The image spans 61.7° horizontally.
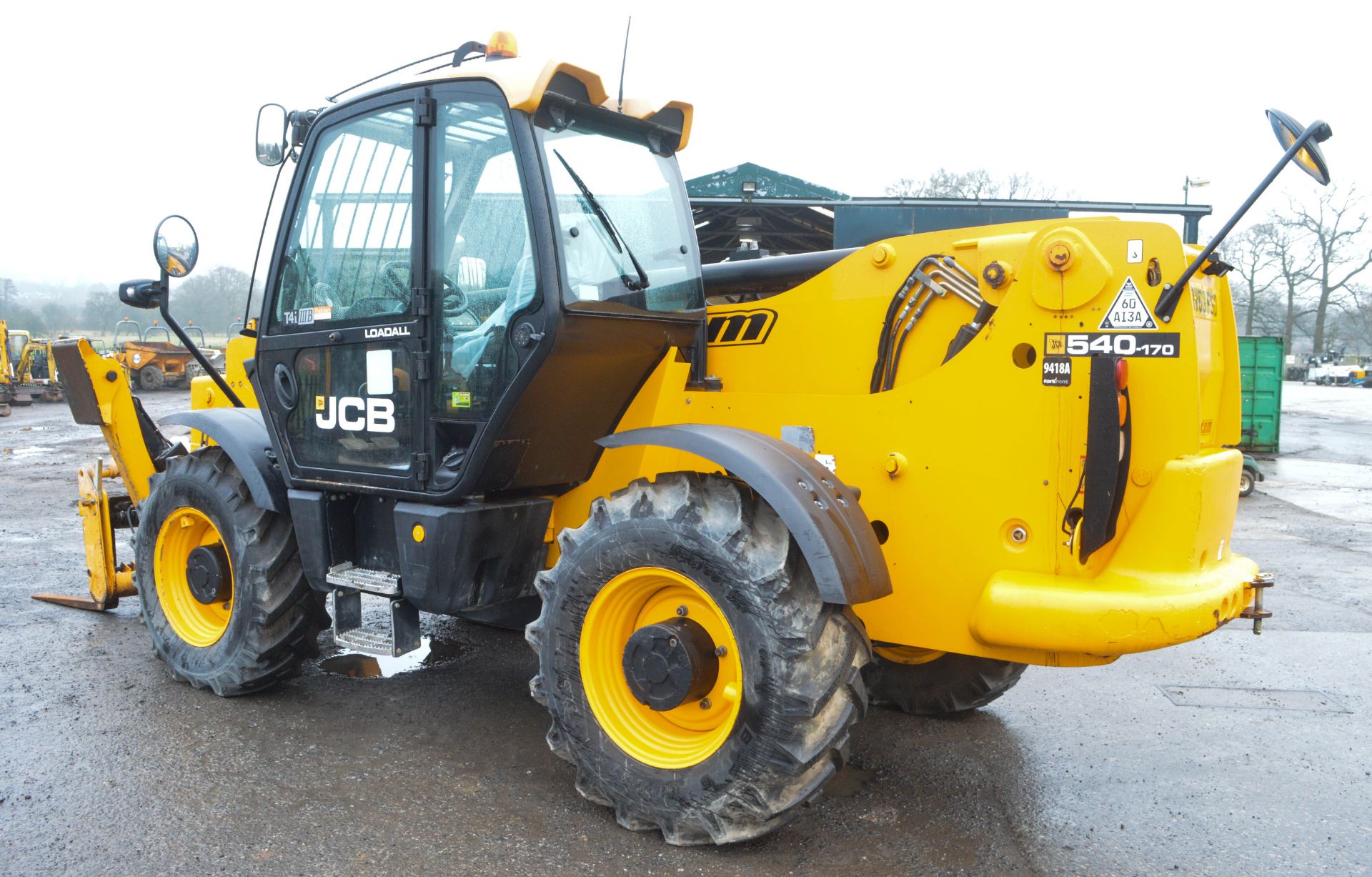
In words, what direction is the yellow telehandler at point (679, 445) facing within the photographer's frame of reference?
facing away from the viewer and to the left of the viewer

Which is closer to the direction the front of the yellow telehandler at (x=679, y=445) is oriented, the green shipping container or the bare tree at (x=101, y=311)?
the bare tree

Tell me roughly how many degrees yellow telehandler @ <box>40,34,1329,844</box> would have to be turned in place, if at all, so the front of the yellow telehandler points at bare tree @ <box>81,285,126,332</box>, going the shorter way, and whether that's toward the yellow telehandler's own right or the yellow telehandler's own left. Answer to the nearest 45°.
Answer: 0° — it already faces it

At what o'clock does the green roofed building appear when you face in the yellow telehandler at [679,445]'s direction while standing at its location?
The green roofed building is roughly at 2 o'clock from the yellow telehandler.

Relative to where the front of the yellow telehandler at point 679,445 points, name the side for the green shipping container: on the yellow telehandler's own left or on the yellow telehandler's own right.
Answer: on the yellow telehandler's own right

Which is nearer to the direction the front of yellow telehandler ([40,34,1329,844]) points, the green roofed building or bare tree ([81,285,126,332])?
the bare tree

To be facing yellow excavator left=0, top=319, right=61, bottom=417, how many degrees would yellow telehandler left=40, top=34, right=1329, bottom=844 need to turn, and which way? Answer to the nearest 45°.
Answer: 0° — it already faces it
